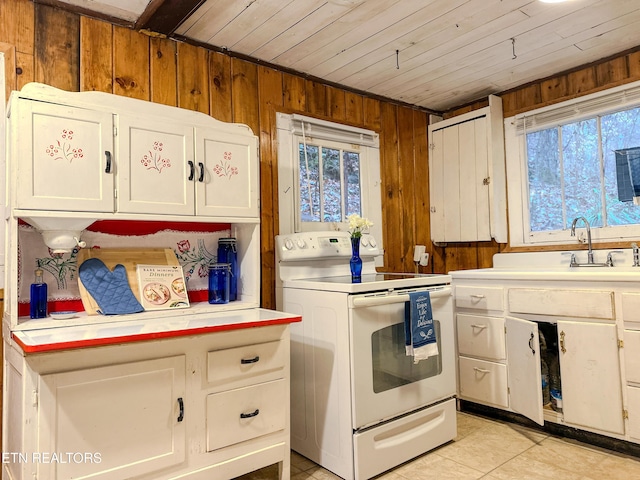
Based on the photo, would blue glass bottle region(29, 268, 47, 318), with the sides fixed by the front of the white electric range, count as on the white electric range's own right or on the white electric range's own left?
on the white electric range's own right

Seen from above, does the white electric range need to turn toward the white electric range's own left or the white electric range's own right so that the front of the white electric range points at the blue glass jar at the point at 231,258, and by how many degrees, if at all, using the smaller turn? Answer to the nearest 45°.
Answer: approximately 135° to the white electric range's own right

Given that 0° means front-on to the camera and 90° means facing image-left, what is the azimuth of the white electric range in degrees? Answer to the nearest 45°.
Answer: approximately 315°
